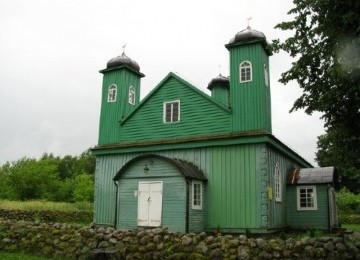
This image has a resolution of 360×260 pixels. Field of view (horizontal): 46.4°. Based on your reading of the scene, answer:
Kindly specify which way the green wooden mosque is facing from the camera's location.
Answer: facing the viewer and to the left of the viewer

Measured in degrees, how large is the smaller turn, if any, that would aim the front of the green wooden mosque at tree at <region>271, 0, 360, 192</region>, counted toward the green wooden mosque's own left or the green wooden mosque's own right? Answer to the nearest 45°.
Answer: approximately 90° to the green wooden mosque's own left

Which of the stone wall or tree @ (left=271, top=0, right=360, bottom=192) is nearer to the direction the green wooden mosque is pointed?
the stone wall

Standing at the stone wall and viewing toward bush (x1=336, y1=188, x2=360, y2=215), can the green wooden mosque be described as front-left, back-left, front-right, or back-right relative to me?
front-left

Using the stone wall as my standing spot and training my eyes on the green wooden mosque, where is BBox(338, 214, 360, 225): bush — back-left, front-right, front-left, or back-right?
front-right

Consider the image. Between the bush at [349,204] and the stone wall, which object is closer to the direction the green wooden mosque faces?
the stone wall

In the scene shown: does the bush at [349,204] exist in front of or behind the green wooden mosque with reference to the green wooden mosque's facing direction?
behind

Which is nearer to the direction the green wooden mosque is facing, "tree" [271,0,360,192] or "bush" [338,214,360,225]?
the tree
